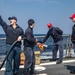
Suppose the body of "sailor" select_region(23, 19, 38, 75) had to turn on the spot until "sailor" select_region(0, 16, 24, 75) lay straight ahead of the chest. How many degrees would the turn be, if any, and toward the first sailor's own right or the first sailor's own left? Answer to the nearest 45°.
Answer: approximately 135° to the first sailor's own right

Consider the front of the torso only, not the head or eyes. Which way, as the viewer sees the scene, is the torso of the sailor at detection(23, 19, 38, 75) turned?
to the viewer's right

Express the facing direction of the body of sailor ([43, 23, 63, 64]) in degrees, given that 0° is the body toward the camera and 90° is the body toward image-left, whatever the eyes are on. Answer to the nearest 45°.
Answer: approximately 45°
